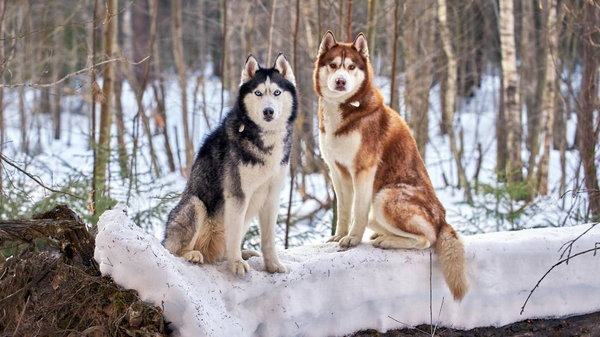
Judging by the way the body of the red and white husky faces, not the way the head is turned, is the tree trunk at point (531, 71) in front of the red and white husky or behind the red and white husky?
behind

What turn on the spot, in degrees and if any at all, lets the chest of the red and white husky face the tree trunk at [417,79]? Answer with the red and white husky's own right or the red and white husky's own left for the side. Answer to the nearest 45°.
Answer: approximately 135° to the red and white husky's own right

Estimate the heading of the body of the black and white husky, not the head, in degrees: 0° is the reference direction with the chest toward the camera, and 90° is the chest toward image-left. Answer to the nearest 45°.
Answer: approximately 315°

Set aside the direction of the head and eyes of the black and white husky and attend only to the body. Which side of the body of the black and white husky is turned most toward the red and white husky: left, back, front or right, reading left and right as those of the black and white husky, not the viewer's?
left

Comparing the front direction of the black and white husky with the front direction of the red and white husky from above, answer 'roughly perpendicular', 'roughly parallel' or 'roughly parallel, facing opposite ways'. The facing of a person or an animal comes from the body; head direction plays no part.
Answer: roughly perpendicular

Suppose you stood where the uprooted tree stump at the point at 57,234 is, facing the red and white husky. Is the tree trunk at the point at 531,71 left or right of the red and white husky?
left

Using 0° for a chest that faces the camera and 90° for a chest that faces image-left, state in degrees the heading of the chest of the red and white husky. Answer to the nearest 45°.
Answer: approximately 45°

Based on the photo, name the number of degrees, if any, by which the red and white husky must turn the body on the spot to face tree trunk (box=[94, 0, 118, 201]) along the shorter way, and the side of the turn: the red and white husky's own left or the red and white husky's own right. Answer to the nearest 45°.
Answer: approximately 90° to the red and white husky's own right

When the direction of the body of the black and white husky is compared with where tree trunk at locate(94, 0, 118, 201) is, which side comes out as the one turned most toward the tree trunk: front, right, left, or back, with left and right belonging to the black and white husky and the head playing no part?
back

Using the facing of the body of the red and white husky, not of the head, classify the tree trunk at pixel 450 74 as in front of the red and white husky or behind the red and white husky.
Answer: behind

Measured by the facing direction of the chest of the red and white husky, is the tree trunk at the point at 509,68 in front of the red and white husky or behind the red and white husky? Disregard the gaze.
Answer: behind

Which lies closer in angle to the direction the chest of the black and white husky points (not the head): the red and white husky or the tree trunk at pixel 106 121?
the red and white husky

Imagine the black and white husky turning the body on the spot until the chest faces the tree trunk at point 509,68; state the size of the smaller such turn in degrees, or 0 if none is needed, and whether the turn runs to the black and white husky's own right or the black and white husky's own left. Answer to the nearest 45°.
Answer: approximately 90° to the black and white husky's own left
